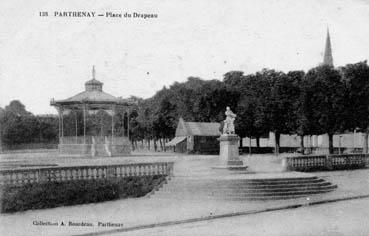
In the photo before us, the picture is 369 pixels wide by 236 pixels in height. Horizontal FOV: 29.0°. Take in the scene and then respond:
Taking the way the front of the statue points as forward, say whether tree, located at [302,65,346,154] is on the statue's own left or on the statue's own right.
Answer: on the statue's own left

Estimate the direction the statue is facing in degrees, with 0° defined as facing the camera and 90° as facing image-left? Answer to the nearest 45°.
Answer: approximately 315°

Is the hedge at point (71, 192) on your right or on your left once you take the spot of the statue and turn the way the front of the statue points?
on your right

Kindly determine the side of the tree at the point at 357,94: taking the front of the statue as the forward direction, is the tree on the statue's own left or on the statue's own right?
on the statue's own left

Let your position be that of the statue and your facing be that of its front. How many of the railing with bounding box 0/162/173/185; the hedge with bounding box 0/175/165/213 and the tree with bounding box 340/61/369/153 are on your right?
2

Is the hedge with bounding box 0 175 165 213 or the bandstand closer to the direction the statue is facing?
the hedge

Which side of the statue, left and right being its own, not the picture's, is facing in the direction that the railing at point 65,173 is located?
right
